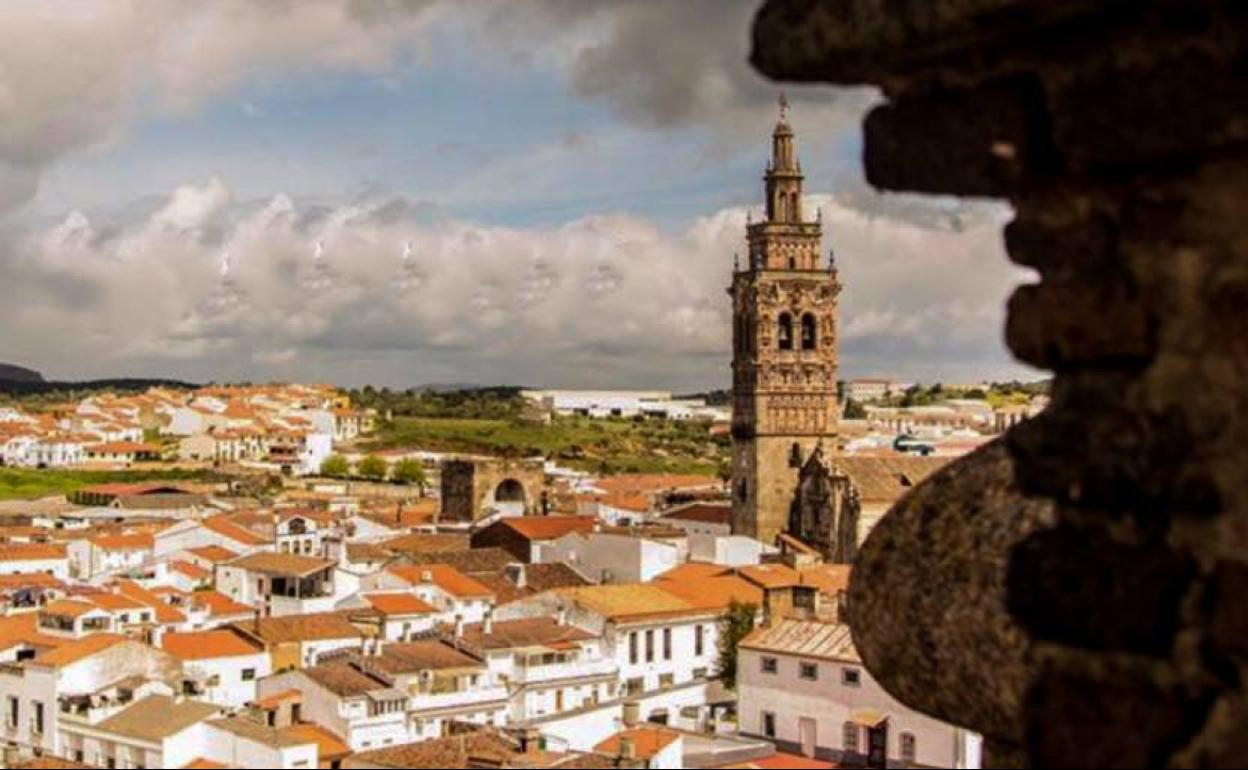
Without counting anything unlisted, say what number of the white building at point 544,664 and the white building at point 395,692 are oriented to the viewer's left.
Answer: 0

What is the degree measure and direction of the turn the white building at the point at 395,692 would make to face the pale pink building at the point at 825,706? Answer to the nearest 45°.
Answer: approximately 45° to its left

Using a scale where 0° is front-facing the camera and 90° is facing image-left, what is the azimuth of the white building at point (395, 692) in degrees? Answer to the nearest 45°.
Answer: approximately 315°

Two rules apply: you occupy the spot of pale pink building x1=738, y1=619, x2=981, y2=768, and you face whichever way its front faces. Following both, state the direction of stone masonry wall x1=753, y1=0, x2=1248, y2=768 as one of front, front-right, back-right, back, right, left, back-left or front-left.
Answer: front-left

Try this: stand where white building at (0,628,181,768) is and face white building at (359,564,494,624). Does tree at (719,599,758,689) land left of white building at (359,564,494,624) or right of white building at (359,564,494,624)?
right

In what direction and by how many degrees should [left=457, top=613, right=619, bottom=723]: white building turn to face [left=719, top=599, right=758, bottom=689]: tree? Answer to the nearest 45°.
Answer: approximately 90° to its left

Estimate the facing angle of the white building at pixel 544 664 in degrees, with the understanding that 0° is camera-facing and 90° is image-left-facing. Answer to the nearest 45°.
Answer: approximately 315°

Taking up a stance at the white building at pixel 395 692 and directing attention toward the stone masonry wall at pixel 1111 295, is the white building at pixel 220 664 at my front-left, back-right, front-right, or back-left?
back-right

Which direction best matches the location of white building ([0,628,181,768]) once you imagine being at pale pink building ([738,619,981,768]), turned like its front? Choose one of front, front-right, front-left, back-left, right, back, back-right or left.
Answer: front-right
